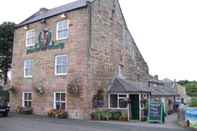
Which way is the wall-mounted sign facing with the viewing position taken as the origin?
facing the viewer and to the left of the viewer

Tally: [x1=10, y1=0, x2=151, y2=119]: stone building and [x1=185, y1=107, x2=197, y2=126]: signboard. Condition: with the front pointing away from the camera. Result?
0

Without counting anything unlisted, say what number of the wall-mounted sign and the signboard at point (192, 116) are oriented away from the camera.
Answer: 0

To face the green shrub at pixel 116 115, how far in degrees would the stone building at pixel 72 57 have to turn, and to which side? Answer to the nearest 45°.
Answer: approximately 90° to its left

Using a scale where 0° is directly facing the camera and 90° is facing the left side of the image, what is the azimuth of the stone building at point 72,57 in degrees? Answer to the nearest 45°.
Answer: approximately 45°

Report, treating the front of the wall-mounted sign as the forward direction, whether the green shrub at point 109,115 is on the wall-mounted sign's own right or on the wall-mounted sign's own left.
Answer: on the wall-mounted sign's own left

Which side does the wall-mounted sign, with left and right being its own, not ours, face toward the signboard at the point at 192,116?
left

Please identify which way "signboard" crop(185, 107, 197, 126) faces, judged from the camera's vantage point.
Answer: facing the viewer

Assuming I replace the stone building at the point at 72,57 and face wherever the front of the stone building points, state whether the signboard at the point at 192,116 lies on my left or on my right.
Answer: on my left
